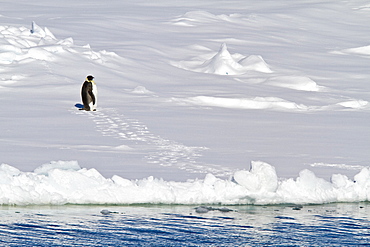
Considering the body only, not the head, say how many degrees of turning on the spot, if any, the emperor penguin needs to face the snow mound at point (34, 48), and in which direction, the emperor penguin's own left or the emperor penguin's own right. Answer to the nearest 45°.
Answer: approximately 90° to the emperor penguin's own left

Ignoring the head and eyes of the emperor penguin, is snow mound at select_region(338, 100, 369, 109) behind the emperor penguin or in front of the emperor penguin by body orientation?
in front
